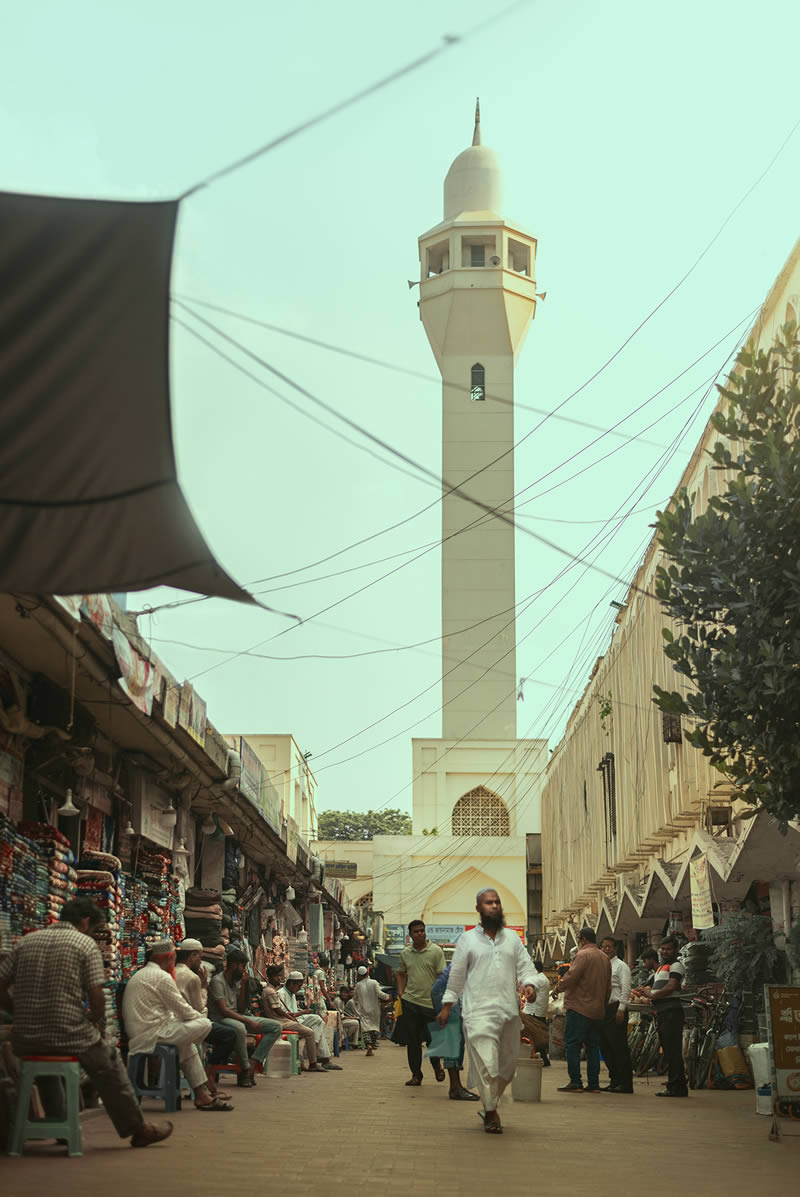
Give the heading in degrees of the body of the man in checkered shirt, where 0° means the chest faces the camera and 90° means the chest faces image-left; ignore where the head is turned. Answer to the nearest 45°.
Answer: approximately 225°

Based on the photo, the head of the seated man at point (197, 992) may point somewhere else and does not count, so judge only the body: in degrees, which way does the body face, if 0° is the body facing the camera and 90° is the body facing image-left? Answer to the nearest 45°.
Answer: approximately 270°

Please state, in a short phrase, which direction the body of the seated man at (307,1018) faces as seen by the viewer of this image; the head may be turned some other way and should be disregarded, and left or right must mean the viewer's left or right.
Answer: facing to the right of the viewer

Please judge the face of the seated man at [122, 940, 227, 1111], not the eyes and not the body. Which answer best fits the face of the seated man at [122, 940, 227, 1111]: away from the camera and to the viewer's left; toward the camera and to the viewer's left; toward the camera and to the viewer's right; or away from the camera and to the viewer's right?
away from the camera and to the viewer's right

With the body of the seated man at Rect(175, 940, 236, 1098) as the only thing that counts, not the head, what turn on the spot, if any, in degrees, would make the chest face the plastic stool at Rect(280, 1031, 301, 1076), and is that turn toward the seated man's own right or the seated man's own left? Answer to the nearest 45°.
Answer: approximately 90° to the seated man's own left

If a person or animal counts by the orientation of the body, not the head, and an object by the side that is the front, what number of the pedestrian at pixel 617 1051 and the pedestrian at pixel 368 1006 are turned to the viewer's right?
0

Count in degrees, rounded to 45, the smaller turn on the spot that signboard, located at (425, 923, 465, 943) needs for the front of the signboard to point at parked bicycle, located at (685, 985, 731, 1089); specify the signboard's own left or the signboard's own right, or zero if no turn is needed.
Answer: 0° — it already faces it

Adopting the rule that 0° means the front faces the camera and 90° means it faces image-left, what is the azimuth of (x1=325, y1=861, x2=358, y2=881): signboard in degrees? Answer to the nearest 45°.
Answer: approximately 0°
